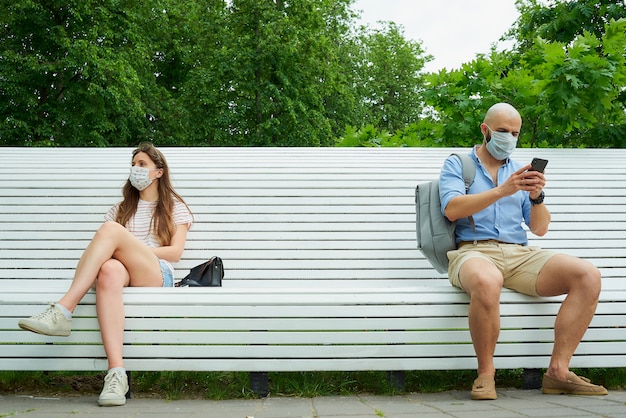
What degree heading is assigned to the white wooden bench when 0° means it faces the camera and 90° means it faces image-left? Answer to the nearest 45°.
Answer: approximately 0°

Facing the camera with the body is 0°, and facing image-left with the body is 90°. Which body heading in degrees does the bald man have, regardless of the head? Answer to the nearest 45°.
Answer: approximately 315°

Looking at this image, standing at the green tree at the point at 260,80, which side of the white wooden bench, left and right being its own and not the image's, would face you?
back

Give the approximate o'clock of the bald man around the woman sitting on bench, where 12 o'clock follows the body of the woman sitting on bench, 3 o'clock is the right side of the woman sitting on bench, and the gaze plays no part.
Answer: The bald man is roughly at 8 o'clock from the woman sitting on bench.

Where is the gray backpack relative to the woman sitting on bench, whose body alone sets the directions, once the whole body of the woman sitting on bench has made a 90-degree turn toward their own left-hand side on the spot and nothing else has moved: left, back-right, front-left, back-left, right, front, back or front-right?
front-left

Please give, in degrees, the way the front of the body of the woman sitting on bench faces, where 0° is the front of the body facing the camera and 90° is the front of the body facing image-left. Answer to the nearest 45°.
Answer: approximately 45°

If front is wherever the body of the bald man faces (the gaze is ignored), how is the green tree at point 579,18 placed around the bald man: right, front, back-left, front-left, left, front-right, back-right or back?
back-left

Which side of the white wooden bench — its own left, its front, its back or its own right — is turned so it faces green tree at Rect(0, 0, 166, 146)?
back

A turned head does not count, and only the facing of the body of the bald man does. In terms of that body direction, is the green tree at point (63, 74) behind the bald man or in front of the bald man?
behind

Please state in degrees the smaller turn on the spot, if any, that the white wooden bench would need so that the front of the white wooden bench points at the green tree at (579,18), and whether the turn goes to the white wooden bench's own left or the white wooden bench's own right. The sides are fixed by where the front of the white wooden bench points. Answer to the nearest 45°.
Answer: approximately 135° to the white wooden bench's own left

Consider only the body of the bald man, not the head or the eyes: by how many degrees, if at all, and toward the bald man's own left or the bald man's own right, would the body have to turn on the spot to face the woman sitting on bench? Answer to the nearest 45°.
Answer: approximately 135° to the bald man's own right

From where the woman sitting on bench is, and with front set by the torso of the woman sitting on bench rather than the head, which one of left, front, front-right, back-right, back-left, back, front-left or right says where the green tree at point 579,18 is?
back

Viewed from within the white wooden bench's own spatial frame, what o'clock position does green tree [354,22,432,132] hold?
The green tree is roughly at 6 o'clock from the white wooden bench.
